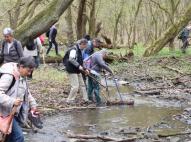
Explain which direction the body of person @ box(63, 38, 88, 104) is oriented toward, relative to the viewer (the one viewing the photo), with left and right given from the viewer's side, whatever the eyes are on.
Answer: facing to the right of the viewer

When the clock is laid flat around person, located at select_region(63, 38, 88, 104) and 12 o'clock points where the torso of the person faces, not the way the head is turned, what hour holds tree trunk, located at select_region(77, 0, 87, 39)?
The tree trunk is roughly at 9 o'clock from the person.

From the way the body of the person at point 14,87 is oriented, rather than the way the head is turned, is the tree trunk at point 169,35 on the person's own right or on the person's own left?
on the person's own left

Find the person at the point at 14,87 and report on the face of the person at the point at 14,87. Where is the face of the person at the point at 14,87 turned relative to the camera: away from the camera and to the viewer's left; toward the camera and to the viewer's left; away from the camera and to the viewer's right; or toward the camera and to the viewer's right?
toward the camera and to the viewer's right
